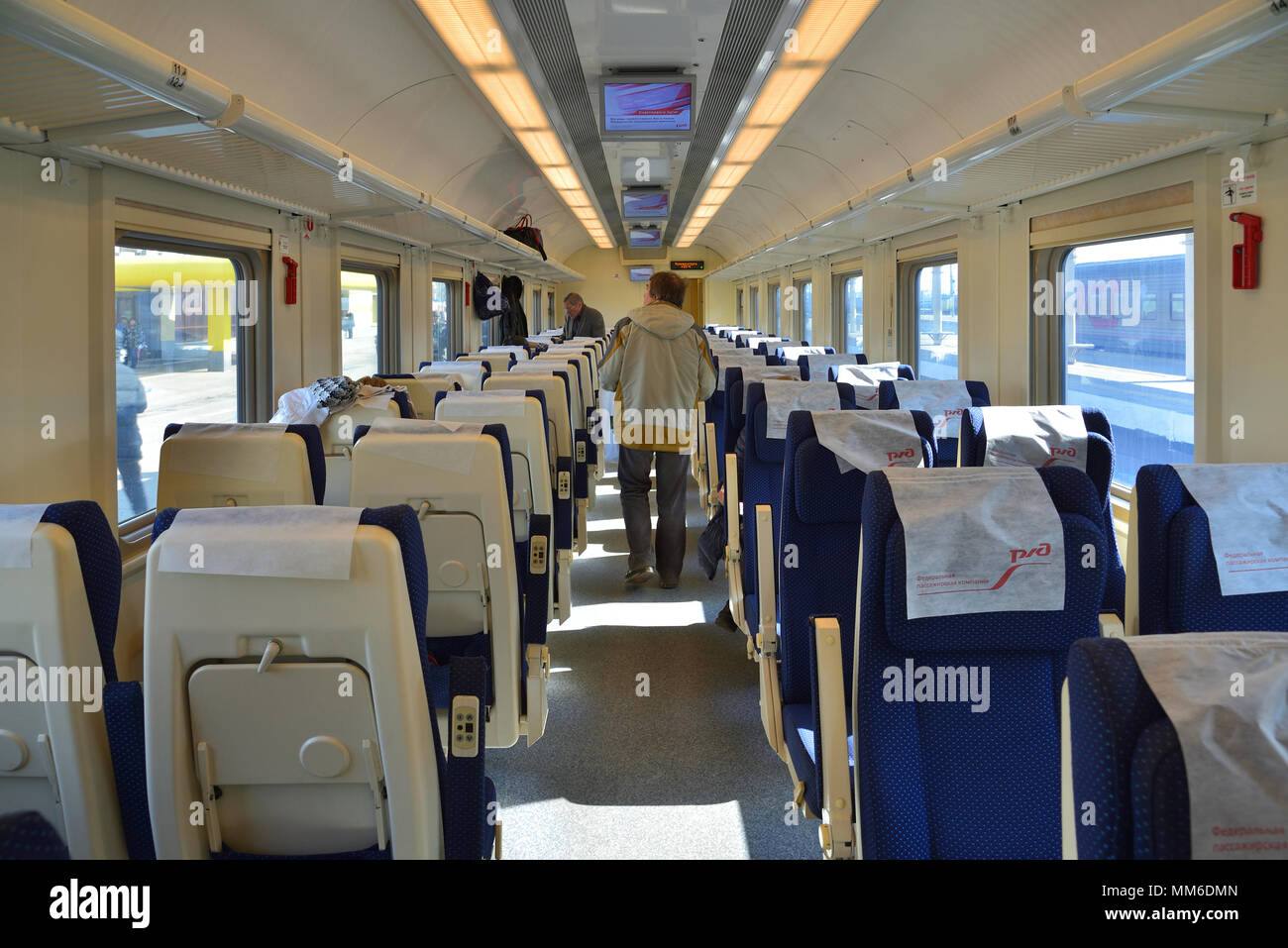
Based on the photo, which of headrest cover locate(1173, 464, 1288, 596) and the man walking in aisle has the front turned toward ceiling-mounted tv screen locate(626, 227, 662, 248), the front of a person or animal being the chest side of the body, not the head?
the man walking in aisle

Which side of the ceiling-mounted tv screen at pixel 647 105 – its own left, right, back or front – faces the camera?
front

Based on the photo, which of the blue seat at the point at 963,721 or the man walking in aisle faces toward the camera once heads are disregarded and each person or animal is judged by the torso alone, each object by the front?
the blue seat

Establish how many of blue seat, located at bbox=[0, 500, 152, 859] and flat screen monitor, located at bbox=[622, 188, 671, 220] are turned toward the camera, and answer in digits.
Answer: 1

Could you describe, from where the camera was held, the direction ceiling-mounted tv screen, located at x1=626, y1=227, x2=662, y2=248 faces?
facing the viewer

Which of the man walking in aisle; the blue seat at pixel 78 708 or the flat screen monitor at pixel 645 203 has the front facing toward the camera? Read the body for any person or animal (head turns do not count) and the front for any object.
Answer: the flat screen monitor

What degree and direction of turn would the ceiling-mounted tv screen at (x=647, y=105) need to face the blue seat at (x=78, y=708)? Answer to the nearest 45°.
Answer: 0° — it already faces it

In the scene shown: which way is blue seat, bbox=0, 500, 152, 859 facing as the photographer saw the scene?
facing away from the viewer and to the right of the viewer

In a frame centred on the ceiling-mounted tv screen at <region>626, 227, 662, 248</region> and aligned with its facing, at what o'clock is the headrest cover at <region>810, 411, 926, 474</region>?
The headrest cover is roughly at 12 o'clock from the ceiling-mounted tv screen.

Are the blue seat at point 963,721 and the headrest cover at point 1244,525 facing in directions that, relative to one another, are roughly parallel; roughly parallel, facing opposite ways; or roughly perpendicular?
roughly parallel

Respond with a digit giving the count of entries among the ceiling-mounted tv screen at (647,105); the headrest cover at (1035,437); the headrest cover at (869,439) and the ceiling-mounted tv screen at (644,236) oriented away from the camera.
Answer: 0

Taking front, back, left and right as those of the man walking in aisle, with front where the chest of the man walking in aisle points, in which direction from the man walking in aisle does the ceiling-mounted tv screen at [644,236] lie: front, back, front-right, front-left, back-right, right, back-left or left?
front

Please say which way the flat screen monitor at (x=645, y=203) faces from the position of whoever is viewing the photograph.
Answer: facing the viewer
